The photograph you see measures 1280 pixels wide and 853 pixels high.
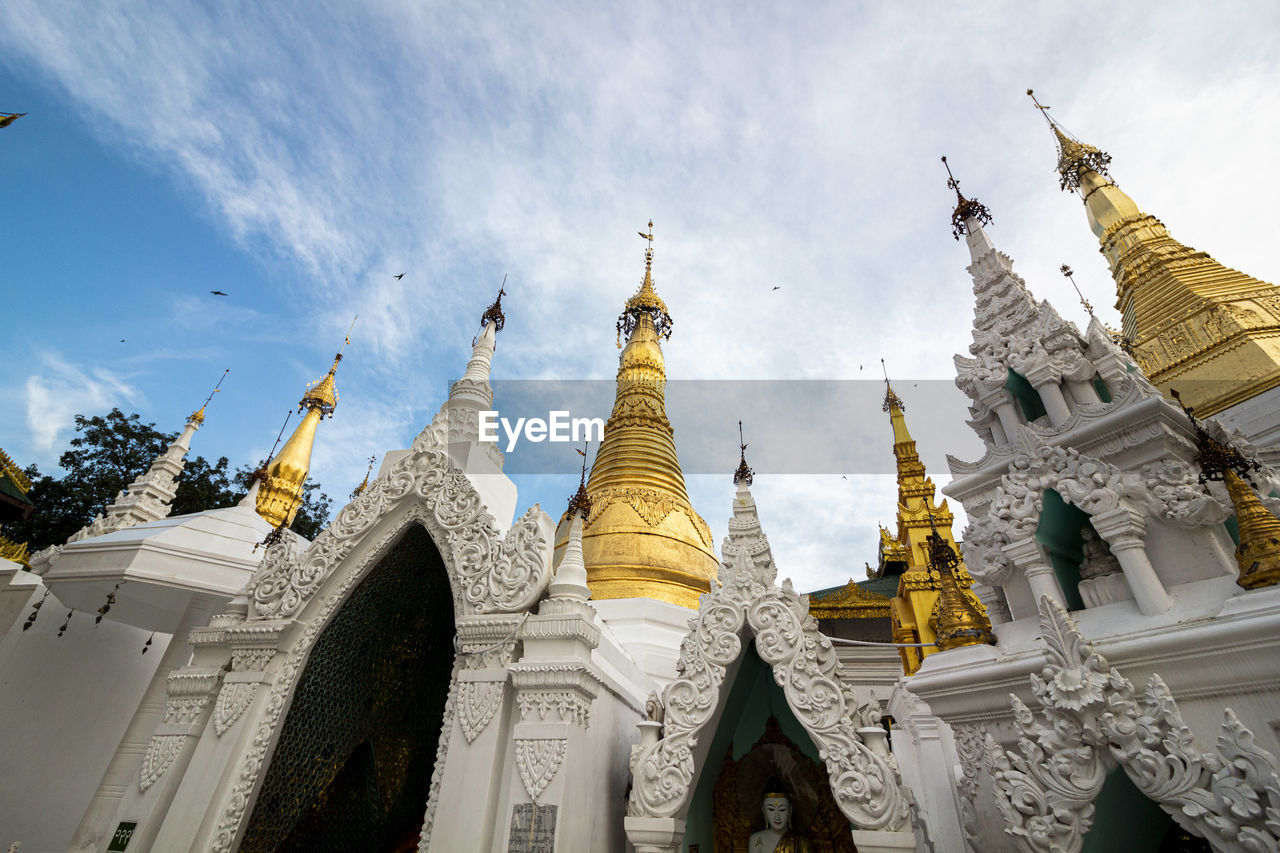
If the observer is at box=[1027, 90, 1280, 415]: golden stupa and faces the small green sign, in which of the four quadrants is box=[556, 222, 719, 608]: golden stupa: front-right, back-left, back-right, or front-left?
front-right

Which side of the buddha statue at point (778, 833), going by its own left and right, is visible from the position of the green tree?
right

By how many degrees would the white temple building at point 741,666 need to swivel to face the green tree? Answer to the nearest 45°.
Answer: approximately 135° to its right

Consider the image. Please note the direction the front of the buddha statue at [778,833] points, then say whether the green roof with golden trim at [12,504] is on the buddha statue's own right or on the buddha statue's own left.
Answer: on the buddha statue's own right

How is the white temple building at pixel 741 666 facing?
toward the camera

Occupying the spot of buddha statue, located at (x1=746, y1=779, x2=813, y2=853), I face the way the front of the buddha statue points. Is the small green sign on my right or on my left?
on my right

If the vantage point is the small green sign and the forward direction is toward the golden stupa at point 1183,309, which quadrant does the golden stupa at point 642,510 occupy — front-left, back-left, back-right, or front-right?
front-left

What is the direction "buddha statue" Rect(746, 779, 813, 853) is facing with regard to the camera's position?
facing the viewer

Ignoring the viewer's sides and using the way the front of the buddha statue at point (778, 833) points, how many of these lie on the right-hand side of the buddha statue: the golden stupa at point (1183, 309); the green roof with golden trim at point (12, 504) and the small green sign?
2

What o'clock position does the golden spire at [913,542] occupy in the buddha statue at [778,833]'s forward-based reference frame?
The golden spire is roughly at 7 o'clock from the buddha statue.

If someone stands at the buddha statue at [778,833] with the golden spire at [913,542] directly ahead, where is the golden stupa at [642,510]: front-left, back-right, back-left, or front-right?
front-left

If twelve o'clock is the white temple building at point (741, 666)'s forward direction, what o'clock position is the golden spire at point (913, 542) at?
The golden spire is roughly at 7 o'clock from the white temple building.

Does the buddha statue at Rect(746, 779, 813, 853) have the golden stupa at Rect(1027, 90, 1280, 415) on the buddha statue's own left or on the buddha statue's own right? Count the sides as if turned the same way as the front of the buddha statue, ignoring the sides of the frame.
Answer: on the buddha statue's own left
